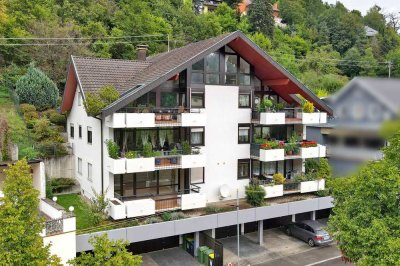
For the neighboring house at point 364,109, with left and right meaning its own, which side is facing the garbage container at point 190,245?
front

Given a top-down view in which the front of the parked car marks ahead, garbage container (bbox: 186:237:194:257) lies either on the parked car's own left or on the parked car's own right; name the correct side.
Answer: on the parked car's own left

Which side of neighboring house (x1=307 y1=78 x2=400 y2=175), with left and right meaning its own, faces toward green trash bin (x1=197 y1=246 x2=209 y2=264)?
front

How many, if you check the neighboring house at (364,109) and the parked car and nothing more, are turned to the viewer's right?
0

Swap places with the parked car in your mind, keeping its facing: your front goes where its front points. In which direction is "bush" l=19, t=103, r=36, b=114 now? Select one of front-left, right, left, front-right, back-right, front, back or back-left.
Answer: front-left

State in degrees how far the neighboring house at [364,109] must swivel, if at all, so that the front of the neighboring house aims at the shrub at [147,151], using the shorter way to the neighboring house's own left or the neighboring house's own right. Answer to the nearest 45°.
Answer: approximately 90° to the neighboring house's own right

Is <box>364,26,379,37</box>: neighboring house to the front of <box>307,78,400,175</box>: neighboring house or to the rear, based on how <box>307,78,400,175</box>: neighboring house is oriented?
to the rear

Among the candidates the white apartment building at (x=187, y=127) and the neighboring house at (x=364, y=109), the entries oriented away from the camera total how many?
0
